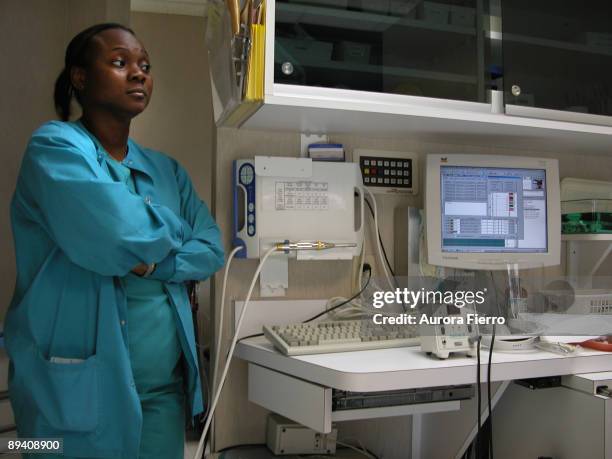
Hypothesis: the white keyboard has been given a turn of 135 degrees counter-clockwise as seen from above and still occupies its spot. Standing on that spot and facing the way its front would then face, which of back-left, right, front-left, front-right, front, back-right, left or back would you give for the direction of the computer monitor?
front

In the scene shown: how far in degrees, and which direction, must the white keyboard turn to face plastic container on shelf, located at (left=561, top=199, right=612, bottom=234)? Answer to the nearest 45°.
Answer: approximately 135° to its left

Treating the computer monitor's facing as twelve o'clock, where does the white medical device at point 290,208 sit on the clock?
The white medical device is roughly at 2 o'clock from the computer monitor.

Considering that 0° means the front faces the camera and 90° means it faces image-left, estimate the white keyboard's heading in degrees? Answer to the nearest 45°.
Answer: approximately 0°

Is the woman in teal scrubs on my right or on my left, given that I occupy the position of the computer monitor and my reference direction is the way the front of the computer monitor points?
on my right
